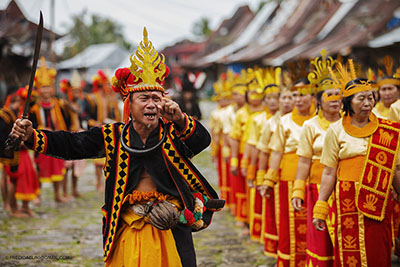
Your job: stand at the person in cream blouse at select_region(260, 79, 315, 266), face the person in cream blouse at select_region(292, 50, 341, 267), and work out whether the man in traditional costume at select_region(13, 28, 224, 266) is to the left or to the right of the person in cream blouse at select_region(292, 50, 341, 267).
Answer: right

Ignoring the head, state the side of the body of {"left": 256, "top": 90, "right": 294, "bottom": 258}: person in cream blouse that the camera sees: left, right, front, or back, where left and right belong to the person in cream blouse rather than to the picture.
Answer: front

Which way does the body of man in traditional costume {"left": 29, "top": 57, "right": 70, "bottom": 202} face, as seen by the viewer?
toward the camera

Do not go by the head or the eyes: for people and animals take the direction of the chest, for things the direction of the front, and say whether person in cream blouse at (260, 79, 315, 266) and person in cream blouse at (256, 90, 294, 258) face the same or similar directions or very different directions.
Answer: same or similar directions

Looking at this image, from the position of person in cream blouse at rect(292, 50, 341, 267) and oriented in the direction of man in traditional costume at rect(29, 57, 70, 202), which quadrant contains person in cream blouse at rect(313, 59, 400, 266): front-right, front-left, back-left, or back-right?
back-left

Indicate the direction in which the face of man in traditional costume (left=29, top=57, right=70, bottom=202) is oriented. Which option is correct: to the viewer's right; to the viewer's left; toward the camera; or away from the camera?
toward the camera

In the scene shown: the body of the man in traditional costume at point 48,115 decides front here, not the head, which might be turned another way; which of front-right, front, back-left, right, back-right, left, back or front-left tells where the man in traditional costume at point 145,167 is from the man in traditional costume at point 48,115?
front

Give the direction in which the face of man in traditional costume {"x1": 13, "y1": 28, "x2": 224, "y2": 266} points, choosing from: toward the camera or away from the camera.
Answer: toward the camera

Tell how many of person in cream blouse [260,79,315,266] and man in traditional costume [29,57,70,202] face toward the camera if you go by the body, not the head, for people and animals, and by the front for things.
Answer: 2
